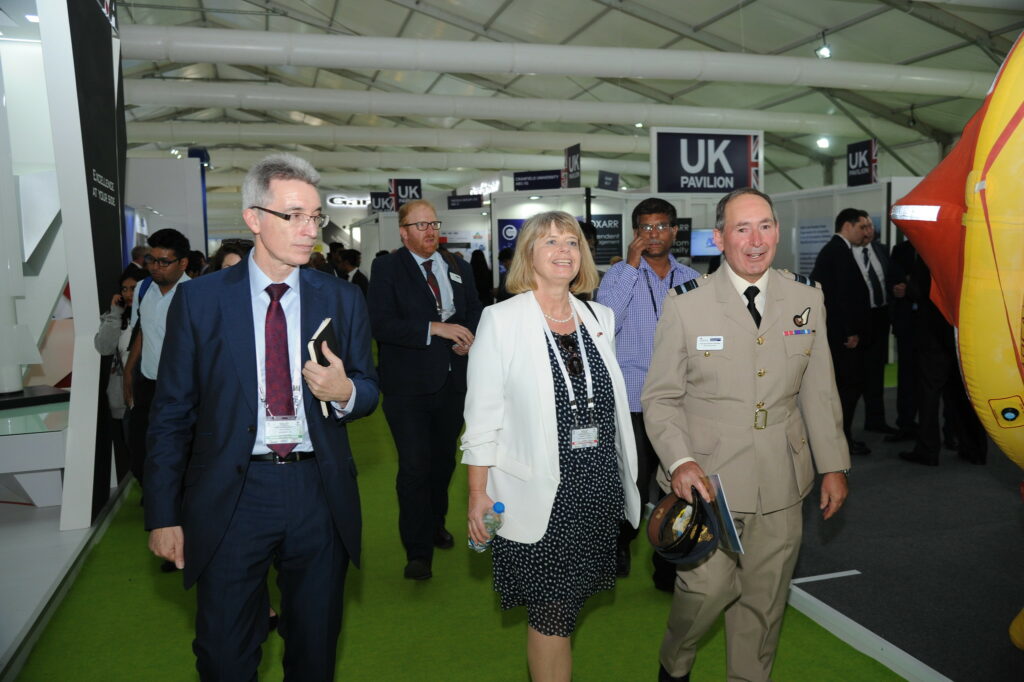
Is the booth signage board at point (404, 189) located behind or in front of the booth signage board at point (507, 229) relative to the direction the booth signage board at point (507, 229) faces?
behind

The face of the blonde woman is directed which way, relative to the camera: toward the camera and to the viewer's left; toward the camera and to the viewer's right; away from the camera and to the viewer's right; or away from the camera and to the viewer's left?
toward the camera and to the viewer's right

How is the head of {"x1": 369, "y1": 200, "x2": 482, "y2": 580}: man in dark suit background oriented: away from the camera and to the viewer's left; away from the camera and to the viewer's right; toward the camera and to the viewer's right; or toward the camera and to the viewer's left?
toward the camera and to the viewer's right
